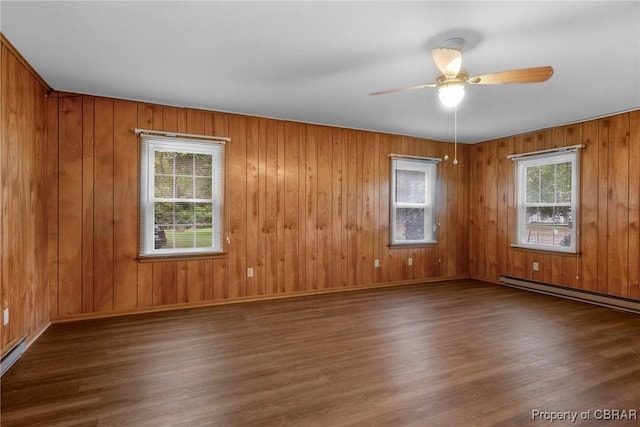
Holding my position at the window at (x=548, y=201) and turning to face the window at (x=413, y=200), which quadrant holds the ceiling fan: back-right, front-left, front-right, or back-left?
front-left

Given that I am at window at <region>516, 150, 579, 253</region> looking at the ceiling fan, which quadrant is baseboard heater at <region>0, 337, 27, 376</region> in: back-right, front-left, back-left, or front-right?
front-right

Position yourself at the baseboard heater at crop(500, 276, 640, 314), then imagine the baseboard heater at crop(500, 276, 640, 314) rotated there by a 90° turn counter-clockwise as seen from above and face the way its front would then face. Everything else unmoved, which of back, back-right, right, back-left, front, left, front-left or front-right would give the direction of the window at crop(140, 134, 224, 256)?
right

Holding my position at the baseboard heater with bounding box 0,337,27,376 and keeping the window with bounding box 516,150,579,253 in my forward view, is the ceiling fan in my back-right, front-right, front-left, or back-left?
front-right

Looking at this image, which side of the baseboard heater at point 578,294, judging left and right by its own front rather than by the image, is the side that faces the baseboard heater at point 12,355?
front

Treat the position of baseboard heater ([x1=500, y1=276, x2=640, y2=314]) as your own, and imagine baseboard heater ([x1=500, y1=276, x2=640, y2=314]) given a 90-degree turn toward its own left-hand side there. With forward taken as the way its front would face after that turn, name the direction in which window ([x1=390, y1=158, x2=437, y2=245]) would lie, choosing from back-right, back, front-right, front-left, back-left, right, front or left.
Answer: back-right

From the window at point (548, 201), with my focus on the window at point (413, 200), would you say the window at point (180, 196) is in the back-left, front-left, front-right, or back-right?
front-left

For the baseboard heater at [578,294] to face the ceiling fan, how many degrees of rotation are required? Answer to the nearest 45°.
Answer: approximately 45° to its left
